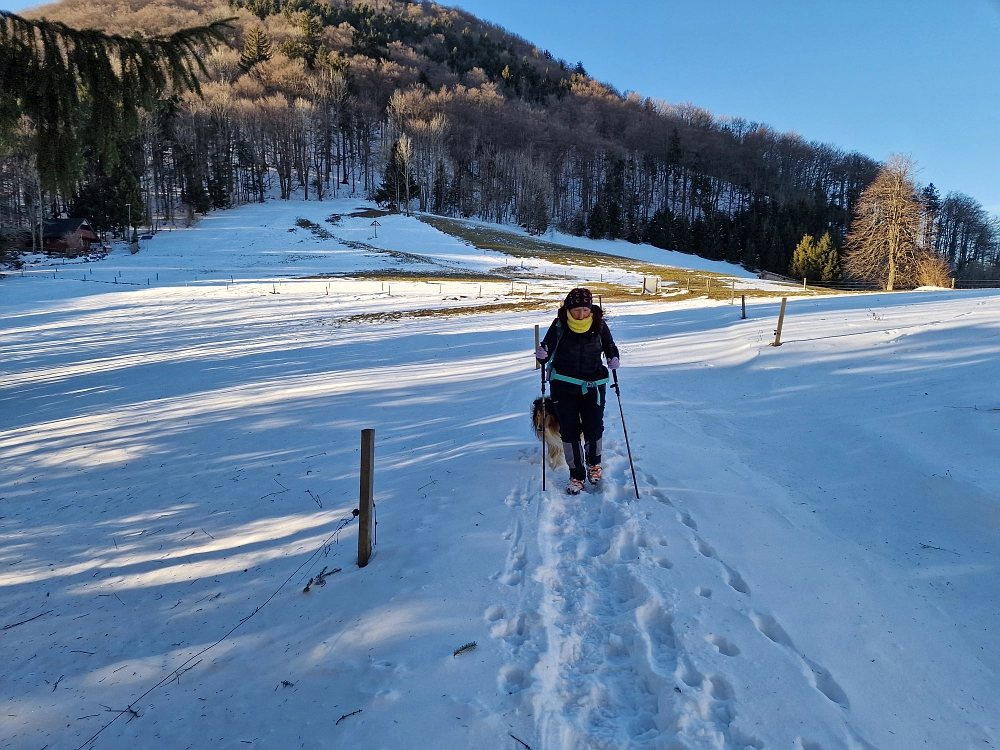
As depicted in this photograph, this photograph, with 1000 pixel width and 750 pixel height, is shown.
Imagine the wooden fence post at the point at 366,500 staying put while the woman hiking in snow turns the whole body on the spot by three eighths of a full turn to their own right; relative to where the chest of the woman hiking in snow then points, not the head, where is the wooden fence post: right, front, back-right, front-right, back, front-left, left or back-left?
left

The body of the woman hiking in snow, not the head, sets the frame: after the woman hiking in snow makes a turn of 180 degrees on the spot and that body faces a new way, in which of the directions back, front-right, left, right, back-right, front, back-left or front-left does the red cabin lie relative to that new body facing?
front-left

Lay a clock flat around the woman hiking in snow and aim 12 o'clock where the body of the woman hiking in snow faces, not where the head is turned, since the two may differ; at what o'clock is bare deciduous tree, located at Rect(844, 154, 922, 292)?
The bare deciduous tree is roughly at 7 o'clock from the woman hiking in snow.

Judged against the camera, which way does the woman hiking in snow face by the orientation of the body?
toward the camera
